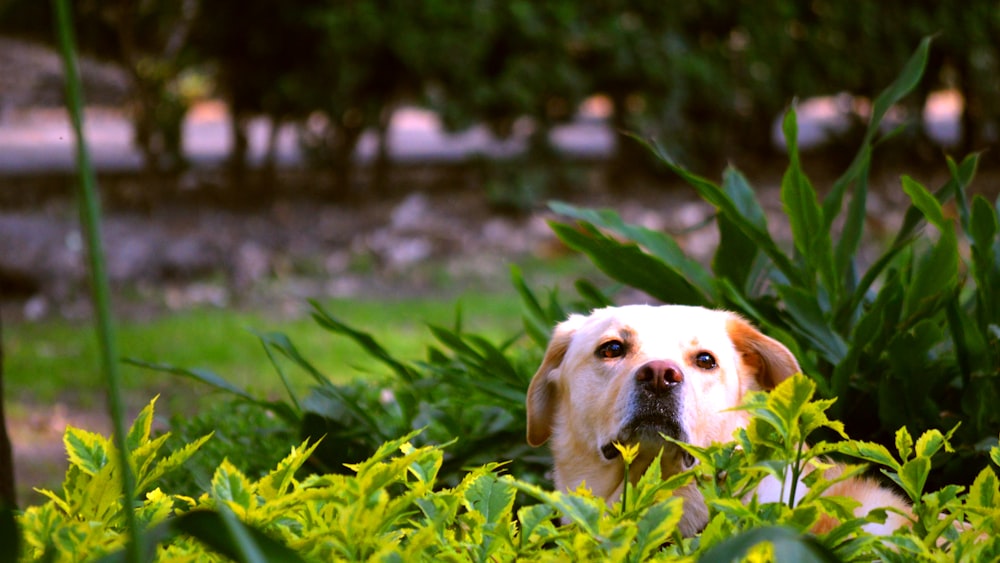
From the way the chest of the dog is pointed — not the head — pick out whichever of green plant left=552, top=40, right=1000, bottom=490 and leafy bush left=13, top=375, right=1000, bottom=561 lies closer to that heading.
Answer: the leafy bush

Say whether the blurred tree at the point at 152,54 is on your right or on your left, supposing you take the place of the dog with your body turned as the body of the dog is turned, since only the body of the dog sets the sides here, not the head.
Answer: on your right

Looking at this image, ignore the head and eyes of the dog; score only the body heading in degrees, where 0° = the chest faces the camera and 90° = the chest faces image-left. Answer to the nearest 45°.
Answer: approximately 45°

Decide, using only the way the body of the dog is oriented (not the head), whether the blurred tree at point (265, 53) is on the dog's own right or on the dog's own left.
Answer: on the dog's own right

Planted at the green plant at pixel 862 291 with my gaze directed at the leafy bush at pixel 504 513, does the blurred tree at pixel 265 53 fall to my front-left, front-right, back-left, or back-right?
back-right

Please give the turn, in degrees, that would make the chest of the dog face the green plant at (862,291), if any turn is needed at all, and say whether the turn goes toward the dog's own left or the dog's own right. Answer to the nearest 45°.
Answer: approximately 180°

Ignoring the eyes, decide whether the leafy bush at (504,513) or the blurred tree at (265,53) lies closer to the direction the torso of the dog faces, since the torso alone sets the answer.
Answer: the leafy bush

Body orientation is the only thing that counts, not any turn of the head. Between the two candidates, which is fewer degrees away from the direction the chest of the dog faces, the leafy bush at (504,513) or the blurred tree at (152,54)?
the leafy bush
